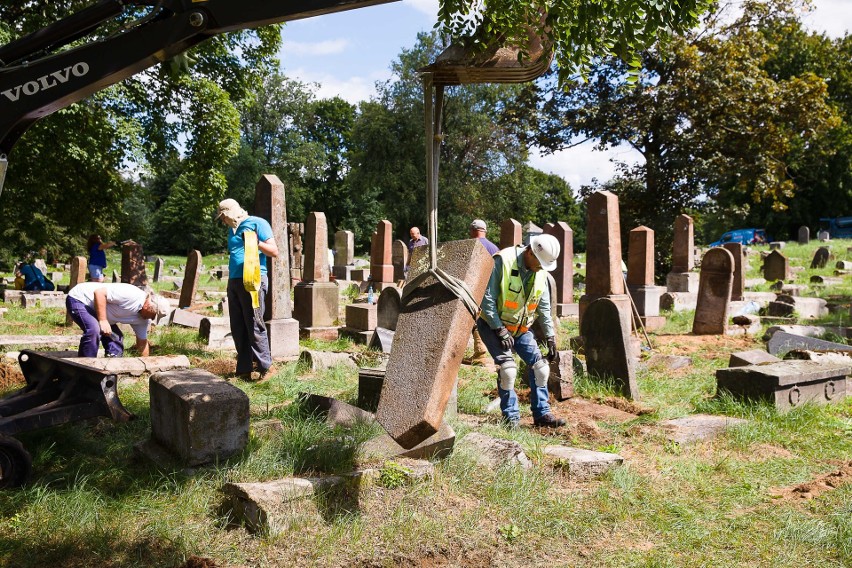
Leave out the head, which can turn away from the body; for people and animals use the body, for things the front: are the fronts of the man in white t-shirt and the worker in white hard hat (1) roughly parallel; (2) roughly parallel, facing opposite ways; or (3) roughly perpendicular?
roughly perpendicular

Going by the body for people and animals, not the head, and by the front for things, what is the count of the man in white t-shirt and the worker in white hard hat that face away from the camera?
0

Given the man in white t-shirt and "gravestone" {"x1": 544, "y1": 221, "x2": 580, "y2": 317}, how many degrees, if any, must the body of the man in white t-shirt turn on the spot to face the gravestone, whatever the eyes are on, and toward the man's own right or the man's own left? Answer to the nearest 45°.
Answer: approximately 45° to the man's own left

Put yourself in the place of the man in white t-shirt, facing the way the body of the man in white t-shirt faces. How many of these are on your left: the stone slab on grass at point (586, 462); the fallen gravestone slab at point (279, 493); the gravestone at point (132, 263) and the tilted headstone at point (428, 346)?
1

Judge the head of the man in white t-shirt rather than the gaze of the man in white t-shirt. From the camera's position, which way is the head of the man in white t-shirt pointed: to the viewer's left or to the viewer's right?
to the viewer's right

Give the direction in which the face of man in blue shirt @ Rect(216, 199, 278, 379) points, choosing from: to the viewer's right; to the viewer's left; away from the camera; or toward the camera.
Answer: to the viewer's left

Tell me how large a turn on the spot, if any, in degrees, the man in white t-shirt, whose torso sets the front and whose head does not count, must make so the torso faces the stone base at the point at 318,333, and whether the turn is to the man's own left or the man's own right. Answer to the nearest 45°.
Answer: approximately 45° to the man's own left

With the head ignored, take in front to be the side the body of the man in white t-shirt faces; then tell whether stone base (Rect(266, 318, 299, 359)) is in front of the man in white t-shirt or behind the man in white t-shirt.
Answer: in front

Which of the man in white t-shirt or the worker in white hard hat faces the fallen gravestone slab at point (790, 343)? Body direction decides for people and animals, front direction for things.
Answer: the man in white t-shirt

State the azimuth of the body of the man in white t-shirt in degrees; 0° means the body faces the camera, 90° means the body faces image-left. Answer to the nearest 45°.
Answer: approximately 270°

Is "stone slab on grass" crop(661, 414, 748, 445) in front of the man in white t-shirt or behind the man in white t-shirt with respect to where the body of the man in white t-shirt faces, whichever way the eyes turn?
in front
